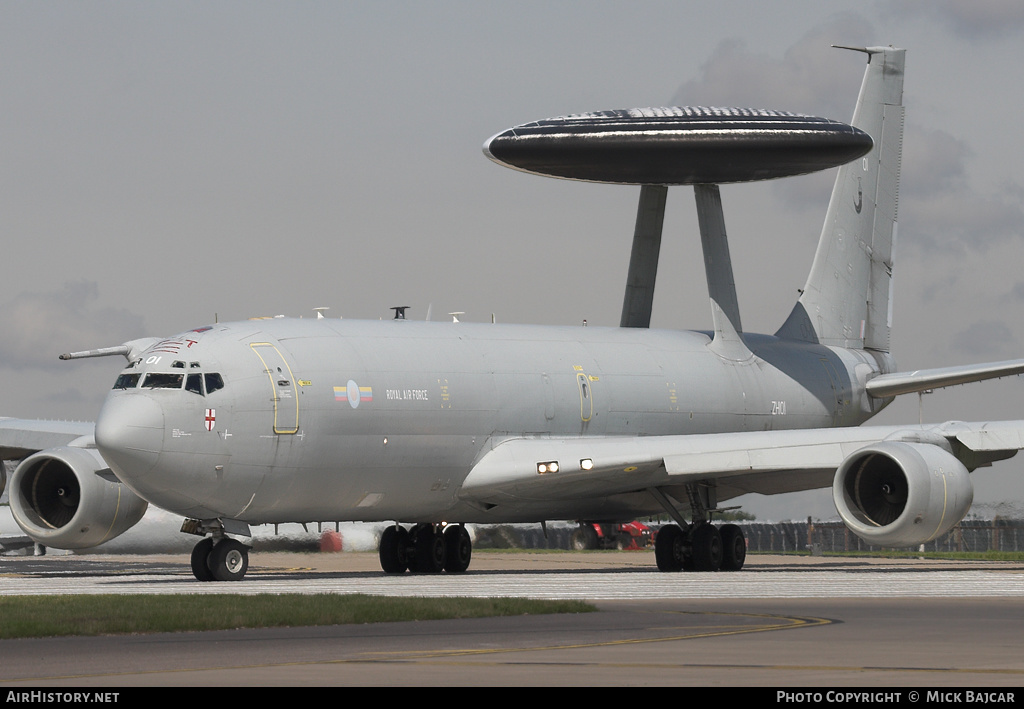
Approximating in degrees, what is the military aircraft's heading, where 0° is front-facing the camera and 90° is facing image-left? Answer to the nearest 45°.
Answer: approximately 45°
